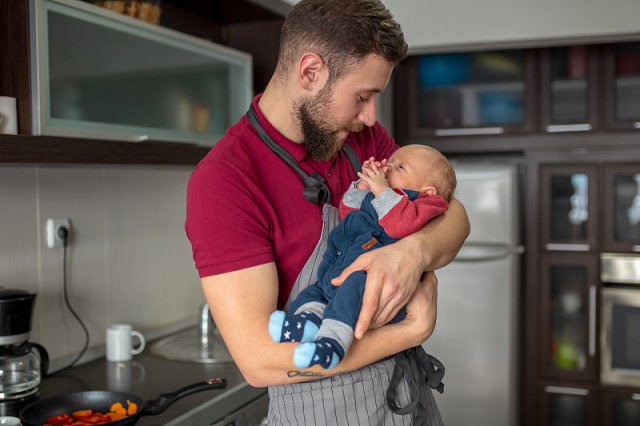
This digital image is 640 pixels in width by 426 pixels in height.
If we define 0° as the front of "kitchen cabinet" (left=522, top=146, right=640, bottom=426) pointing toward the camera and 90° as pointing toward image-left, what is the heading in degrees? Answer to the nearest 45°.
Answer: approximately 0°

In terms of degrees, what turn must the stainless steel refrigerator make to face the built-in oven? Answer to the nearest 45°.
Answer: approximately 90° to its left

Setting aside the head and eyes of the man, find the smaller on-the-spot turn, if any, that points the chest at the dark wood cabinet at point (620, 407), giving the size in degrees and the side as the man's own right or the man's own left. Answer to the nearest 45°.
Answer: approximately 90° to the man's own left

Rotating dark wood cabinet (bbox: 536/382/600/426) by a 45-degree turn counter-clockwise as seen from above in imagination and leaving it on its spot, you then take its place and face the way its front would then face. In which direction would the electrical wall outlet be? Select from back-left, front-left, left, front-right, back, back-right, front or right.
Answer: right

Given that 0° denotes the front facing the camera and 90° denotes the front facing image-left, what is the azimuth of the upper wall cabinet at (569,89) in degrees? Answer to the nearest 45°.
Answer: approximately 0°

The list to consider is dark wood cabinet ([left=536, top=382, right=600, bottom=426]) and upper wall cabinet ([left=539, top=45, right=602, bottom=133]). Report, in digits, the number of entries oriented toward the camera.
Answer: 2

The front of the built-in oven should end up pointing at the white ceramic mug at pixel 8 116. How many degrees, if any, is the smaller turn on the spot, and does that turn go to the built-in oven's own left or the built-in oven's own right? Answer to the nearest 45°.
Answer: approximately 45° to the built-in oven's own right

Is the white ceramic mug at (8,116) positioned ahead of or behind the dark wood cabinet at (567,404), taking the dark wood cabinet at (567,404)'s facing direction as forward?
ahead

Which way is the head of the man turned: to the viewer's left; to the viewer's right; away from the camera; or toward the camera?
to the viewer's right

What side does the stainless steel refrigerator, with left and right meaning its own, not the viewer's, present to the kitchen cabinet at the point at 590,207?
left
